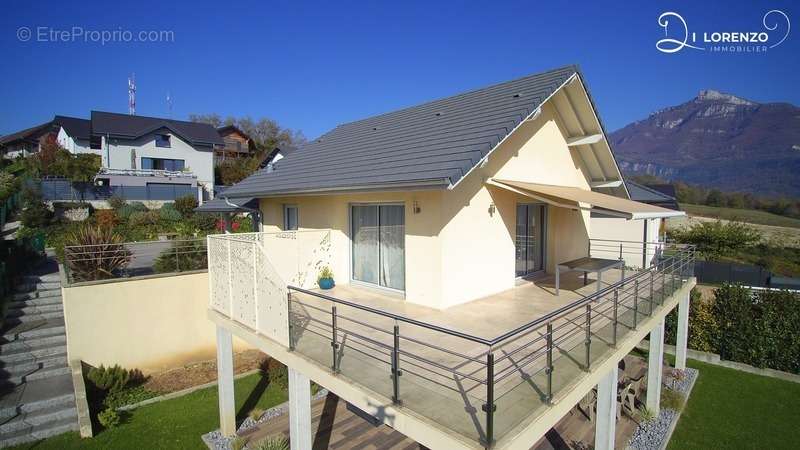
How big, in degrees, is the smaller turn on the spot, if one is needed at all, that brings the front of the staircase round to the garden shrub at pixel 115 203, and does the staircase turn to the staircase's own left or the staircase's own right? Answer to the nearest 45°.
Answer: approximately 180°

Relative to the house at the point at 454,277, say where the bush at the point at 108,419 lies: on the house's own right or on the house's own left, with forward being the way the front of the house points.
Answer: on the house's own right

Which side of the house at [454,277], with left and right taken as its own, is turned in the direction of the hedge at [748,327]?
left

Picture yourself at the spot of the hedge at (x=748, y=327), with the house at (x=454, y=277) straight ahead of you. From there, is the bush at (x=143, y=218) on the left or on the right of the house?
right

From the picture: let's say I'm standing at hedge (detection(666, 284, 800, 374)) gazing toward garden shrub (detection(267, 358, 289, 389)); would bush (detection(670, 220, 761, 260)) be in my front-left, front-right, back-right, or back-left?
back-right

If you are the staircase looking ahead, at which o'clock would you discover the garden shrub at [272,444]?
The garden shrub is roughly at 11 o'clock from the staircase.
